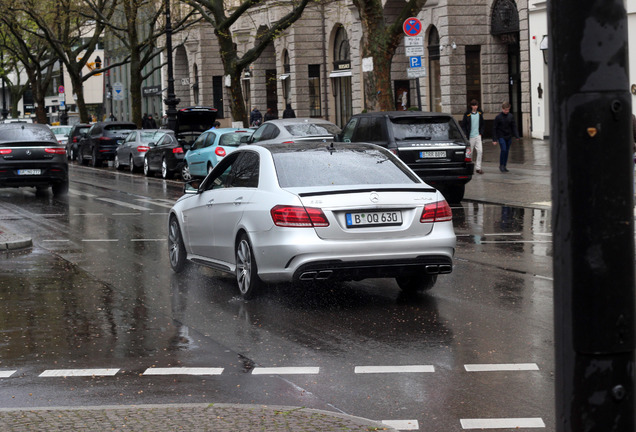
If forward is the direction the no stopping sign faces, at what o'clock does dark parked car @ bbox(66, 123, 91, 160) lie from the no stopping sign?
The dark parked car is roughly at 5 o'clock from the no stopping sign.

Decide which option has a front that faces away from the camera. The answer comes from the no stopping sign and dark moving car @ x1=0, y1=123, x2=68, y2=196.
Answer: the dark moving car

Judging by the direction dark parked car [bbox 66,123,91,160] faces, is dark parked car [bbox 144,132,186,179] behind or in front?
behind

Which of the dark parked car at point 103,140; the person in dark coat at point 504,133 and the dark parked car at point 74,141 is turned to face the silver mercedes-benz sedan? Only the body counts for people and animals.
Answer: the person in dark coat

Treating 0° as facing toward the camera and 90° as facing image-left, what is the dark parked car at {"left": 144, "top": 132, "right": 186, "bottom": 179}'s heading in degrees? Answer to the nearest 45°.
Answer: approximately 135°

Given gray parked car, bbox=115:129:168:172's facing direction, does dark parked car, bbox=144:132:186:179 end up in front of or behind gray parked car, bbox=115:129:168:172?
behind

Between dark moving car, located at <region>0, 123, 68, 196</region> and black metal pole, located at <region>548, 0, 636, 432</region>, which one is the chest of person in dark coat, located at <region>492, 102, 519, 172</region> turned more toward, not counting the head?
the black metal pole

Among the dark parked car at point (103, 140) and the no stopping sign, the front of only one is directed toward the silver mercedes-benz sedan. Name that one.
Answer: the no stopping sign

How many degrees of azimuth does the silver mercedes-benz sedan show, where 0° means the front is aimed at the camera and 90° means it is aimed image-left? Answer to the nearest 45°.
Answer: approximately 135°

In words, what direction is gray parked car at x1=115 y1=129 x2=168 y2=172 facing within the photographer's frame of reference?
facing away from the viewer and to the left of the viewer

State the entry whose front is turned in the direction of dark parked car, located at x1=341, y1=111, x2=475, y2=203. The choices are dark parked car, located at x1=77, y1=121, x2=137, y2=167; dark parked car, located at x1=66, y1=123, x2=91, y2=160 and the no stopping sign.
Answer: the no stopping sign

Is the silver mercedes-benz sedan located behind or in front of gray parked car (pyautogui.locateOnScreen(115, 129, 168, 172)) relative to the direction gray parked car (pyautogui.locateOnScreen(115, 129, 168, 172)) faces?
behind

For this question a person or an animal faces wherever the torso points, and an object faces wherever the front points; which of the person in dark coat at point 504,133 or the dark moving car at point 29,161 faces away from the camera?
the dark moving car

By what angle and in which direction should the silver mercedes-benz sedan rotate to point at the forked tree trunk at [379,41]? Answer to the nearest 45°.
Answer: approximately 45° to its right

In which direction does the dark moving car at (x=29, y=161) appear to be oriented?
away from the camera

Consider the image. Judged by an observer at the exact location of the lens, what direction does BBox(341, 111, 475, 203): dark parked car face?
facing away from the viewer and to the left of the viewer
